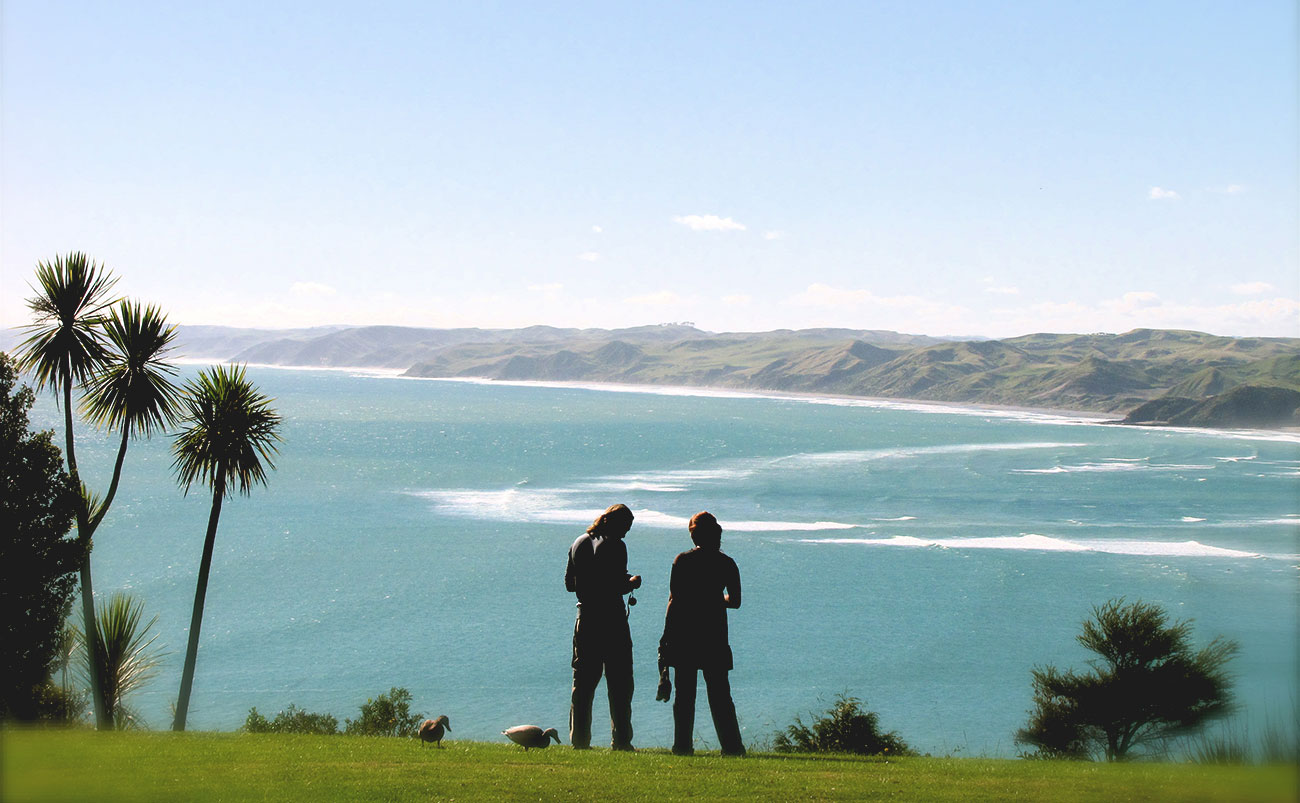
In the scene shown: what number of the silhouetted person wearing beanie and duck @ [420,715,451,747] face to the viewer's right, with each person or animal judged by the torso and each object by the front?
1

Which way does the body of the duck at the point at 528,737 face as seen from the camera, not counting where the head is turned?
to the viewer's right

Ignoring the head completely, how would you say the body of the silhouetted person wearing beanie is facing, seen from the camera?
away from the camera

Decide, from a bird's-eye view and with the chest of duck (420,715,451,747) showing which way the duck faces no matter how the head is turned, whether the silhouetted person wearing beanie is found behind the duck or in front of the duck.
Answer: in front

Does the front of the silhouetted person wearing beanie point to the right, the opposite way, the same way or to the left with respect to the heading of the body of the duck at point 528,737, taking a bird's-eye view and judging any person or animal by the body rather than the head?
to the left

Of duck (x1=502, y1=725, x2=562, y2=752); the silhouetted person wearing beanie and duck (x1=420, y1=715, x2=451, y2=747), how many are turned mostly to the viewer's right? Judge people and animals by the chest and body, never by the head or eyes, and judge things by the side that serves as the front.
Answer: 2

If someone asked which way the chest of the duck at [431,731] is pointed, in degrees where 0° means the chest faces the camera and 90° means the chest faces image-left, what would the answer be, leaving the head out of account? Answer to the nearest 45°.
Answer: approximately 270°

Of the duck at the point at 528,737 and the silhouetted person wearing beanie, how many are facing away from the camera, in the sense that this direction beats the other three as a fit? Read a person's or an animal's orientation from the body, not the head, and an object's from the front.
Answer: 1

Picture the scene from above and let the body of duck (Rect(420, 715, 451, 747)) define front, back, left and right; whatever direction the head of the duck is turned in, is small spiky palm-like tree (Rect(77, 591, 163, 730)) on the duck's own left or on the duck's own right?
on the duck's own left

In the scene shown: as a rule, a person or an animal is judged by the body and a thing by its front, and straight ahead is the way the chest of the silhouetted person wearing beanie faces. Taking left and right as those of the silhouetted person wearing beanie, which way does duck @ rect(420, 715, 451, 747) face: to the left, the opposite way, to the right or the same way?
to the right

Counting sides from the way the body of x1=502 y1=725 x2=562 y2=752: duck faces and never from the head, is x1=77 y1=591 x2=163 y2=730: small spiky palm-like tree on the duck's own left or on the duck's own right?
on the duck's own left
